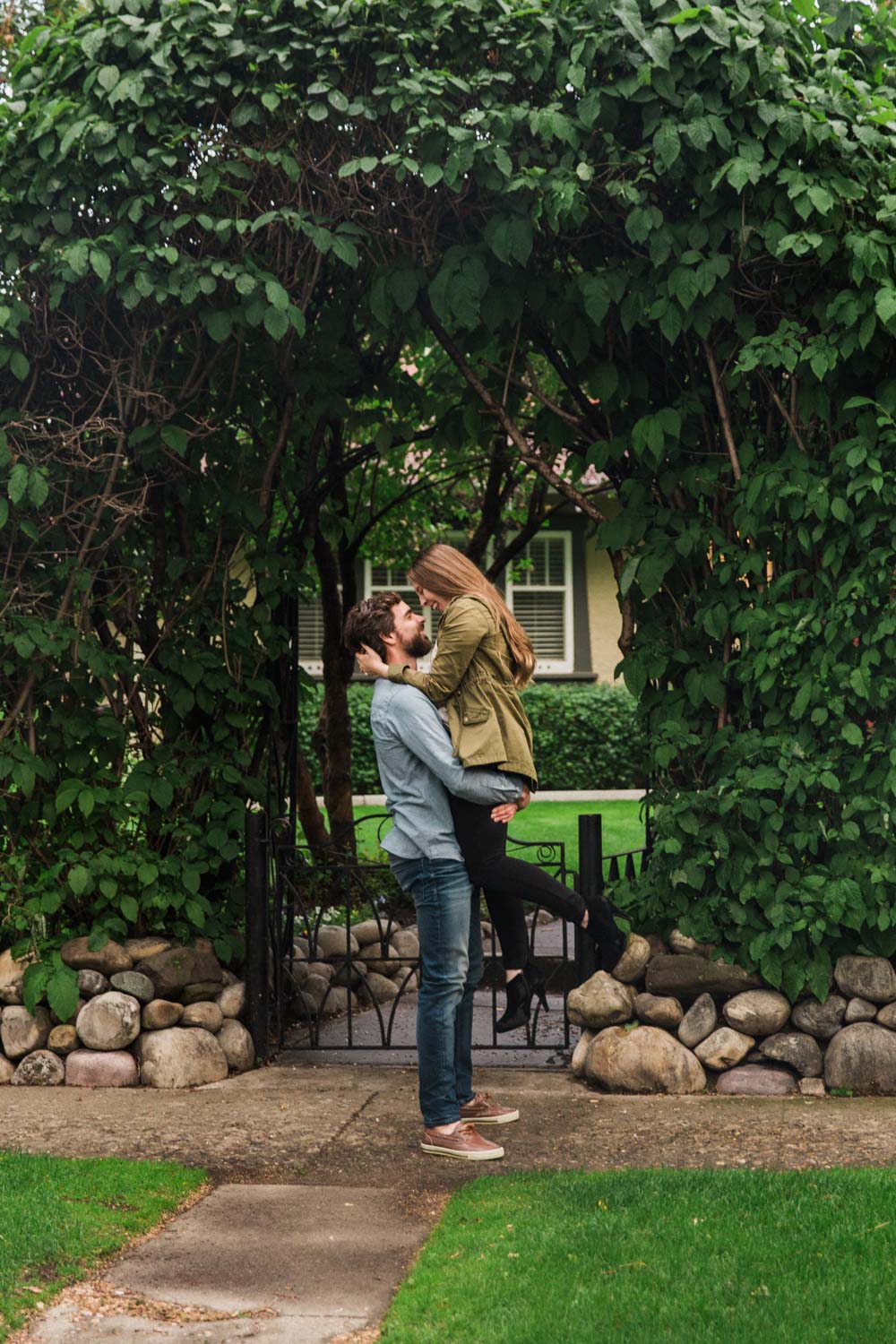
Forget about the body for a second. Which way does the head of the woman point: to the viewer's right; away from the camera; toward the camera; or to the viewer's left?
to the viewer's left

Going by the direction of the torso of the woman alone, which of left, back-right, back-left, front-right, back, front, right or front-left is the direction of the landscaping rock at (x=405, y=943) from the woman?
right

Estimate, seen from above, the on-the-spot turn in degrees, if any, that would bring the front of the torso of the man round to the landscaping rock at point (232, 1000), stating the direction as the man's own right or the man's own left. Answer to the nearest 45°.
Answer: approximately 135° to the man's own left

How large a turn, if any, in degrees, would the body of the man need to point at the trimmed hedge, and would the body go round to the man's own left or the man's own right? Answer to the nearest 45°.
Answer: approximately 90° to the man's own left

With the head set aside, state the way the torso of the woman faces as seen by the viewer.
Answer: to the viewer's left

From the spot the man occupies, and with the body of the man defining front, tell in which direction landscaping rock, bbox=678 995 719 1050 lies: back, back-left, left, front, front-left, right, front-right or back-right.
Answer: front-left

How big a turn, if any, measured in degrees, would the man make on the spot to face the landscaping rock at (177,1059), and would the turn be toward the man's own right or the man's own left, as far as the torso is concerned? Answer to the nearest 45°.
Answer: approximately 135° to the man's own left

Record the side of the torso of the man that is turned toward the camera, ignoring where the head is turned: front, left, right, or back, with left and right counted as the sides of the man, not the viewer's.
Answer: right

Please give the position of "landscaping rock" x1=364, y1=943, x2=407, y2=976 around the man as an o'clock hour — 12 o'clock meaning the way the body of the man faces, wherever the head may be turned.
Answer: The landscaping rock is roughly at 9 o'clock from the man.

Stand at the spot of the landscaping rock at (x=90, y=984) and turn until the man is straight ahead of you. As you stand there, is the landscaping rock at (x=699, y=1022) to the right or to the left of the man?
left

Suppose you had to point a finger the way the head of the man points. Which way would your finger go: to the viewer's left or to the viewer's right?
to the viewer's right

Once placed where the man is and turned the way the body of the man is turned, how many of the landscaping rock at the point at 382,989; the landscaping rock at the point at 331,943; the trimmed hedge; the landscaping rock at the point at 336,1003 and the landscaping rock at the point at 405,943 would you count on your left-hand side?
5
